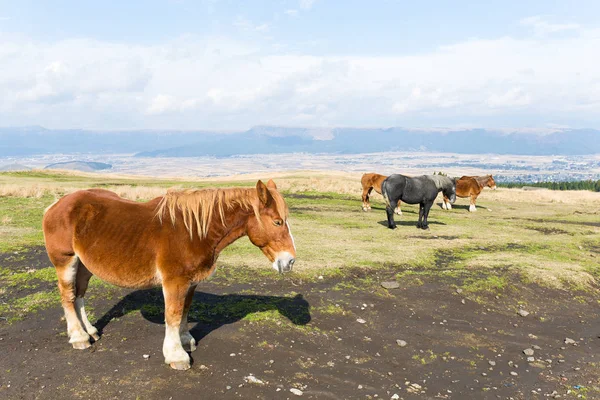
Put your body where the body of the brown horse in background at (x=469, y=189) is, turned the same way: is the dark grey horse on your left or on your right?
on your right

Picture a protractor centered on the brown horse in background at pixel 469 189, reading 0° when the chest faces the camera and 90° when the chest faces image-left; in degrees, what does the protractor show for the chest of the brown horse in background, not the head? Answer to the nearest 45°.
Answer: approximately 270°

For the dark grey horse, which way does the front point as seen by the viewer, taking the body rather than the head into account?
to the viewer's right

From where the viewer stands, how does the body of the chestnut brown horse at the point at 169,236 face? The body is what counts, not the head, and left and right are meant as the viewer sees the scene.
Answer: facing to the right of the viewer

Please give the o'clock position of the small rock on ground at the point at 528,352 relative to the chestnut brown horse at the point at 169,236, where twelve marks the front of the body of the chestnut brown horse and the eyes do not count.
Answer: The small rock on ground is roughly at 12 o'clock from the chestnut brown horse.

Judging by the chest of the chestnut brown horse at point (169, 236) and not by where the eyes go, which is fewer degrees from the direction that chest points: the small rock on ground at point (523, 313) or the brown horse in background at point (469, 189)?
the small rock on ground

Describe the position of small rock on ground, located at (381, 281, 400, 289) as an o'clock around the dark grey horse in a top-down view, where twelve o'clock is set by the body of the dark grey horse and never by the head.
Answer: The small rock on ground is roughly at 3 o'clock from the dark grey horse.

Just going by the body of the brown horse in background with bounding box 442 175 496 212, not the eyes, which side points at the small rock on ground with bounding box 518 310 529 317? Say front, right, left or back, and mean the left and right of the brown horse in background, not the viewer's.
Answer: right
